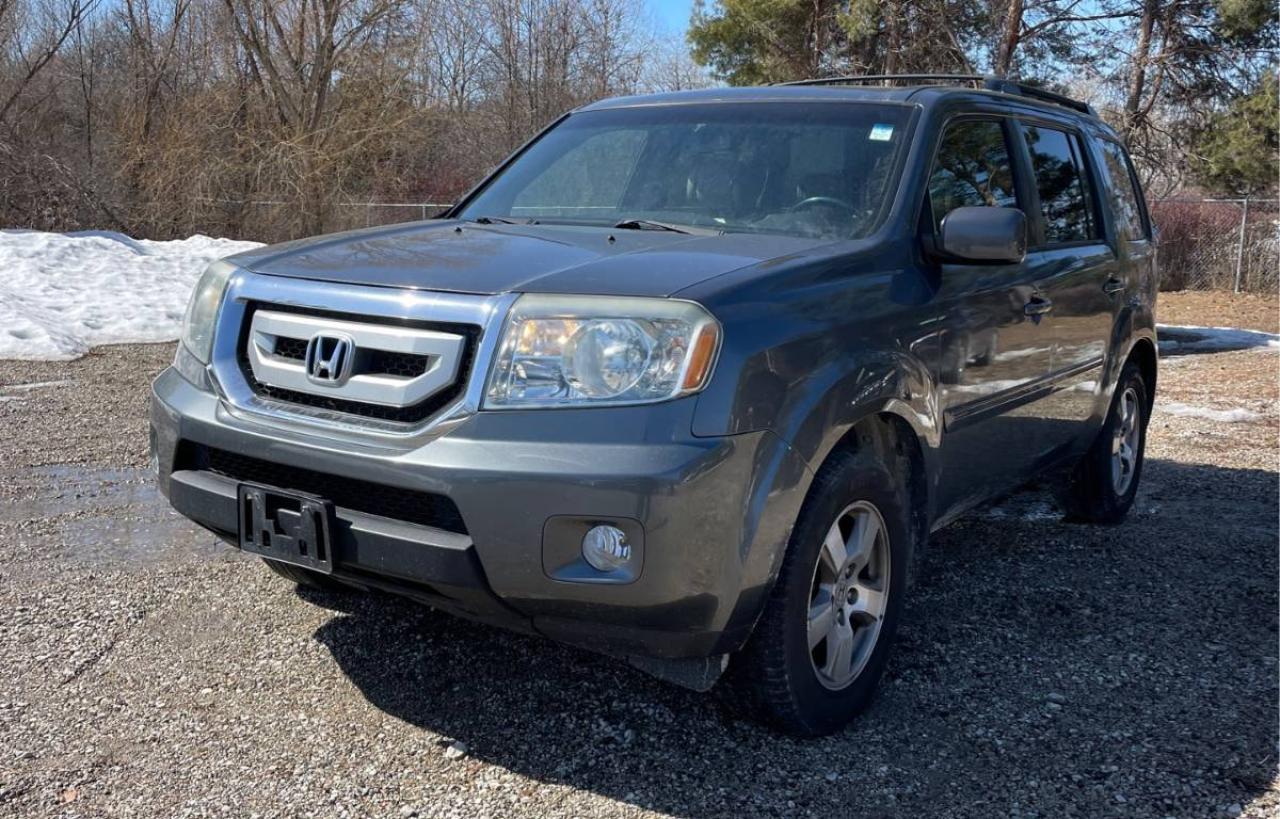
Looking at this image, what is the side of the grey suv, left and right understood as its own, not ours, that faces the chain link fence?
back

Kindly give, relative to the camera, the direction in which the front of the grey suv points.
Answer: facing the viewer and to the left of the viewer
